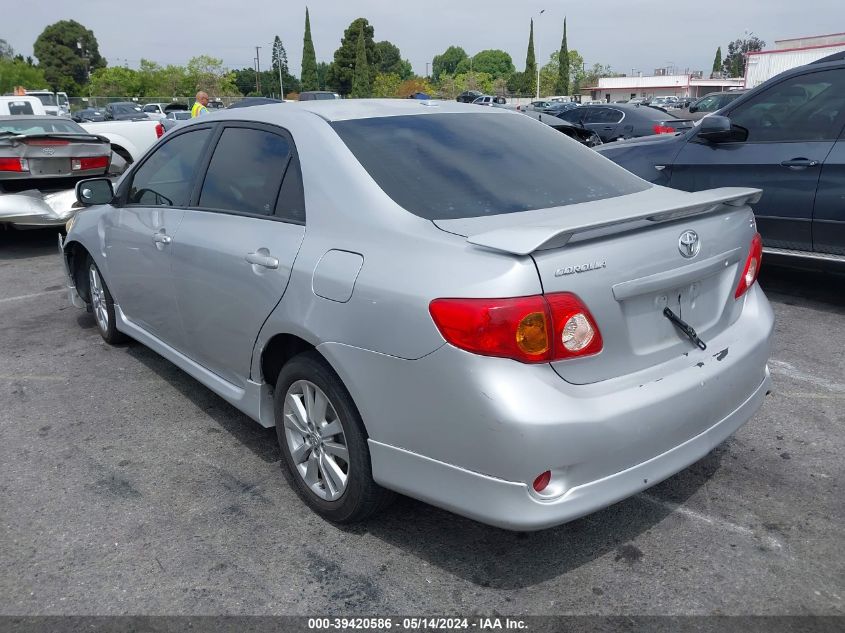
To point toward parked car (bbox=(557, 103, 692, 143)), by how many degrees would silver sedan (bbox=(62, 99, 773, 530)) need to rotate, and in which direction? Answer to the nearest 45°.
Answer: approximately 45° to its right

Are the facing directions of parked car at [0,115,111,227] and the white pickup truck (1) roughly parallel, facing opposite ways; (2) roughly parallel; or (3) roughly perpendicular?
roughly perpendicular

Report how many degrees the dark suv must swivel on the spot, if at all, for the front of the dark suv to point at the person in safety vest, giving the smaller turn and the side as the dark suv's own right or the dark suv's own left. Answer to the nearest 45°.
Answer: approximately 45° to the dark suv's own right

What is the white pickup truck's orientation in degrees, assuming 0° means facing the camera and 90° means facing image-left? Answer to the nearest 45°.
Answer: approximately 90°

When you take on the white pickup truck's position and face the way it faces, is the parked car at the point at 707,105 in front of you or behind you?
behind

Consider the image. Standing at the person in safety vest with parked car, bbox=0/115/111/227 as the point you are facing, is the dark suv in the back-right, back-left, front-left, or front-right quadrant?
front-left

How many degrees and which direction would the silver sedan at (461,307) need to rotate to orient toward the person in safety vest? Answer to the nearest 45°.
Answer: approximately 45° to its right

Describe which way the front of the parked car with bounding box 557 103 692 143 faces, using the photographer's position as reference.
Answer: facing away from the viewer and to the left of the viewer

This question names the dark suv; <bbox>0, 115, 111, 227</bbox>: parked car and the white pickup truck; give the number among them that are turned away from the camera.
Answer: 1

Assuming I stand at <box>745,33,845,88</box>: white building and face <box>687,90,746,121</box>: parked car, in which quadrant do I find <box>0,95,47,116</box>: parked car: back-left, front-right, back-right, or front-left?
front-right

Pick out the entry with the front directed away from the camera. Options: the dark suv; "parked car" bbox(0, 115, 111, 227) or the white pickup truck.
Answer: the parked car

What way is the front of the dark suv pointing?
to the viewer's left

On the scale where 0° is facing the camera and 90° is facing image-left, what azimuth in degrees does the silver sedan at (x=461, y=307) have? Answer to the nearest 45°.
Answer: approximately 135°

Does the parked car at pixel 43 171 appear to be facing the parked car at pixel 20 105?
yes

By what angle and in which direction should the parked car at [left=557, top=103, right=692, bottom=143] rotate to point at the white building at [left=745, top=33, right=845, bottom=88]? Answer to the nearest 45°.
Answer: approximately 45° to its right

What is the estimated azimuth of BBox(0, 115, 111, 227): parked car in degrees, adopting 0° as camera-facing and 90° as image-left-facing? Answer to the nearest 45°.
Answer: approximately 180°

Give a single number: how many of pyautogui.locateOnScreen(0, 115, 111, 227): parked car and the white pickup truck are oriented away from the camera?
1

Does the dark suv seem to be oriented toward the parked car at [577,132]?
no
